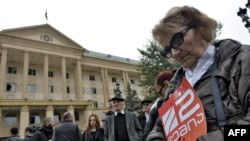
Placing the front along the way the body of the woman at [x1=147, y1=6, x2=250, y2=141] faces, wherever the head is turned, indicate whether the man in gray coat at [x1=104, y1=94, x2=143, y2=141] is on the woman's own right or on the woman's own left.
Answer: on the woman's own right

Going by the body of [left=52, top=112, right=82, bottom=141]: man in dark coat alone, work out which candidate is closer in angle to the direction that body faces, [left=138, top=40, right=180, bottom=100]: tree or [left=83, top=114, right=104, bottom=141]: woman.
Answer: the tree

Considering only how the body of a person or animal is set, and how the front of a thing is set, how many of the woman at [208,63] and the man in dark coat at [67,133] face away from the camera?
1

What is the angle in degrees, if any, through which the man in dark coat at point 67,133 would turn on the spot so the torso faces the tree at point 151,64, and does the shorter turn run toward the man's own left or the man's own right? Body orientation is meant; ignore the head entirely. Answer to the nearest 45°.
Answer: approximately 45° to the man's own right

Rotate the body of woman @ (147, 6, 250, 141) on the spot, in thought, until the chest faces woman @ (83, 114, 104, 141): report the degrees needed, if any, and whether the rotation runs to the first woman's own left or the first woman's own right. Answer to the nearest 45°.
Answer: approximately 90° to the first woman's own right

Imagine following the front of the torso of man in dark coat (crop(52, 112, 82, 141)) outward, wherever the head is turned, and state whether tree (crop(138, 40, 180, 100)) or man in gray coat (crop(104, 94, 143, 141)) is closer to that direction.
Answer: the tree

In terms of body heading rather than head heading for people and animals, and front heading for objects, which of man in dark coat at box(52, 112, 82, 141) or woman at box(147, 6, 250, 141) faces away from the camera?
the man in dark coat

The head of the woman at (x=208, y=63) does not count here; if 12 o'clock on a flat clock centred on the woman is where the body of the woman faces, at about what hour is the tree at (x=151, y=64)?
The tree is roughly at 4 o'clock from the woman.

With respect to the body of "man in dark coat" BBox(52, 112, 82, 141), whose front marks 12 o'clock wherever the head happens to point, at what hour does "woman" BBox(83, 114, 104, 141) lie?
The woman is roughly at 4 o'clock from the man in dark coat.

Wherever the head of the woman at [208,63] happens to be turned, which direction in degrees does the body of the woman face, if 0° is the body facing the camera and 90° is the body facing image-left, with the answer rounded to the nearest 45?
approximately 45°

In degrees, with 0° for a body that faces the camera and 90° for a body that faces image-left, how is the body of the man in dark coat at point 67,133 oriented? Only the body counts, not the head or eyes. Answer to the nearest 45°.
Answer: approximately 180°

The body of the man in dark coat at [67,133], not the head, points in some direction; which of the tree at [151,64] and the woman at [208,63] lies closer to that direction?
the tree
